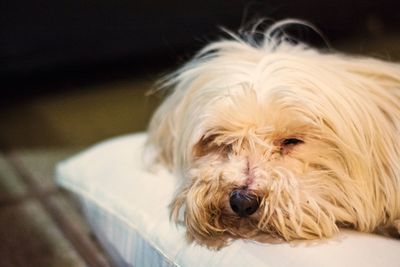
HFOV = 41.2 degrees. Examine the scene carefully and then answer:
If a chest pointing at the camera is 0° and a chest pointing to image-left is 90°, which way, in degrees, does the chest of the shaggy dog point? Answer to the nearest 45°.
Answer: approximately 45°
